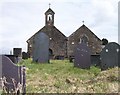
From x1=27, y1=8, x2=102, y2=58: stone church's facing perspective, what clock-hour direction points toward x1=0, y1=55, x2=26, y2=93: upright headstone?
The upright headstone is roughly at 12 o'clock from the stone church.

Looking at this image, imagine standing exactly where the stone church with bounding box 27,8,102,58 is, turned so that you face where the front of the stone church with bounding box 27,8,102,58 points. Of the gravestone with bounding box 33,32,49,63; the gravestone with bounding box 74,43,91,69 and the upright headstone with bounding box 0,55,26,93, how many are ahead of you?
3

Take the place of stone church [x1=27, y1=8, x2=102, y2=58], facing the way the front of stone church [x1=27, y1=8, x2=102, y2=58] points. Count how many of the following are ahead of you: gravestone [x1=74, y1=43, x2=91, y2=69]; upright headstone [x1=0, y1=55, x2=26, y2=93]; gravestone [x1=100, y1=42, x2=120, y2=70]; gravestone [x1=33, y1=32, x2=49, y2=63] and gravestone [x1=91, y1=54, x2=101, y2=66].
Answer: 5

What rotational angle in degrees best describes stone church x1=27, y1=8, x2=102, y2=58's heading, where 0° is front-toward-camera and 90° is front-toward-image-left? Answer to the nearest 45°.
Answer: approximately 0°

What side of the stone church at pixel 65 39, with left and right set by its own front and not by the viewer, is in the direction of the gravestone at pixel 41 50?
front

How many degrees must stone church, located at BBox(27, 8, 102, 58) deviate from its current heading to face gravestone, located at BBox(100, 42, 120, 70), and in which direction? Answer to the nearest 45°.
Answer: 0° — it already faces it

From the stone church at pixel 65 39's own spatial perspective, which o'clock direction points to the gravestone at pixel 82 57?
The gravestone is roughly at 12 o'clock from the stone church.

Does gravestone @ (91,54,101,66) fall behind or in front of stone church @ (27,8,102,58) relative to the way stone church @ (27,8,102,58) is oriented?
in front
